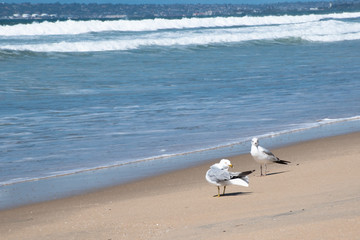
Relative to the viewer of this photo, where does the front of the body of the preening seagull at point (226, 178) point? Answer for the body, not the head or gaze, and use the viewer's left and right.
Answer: facing to the left of the viewer
